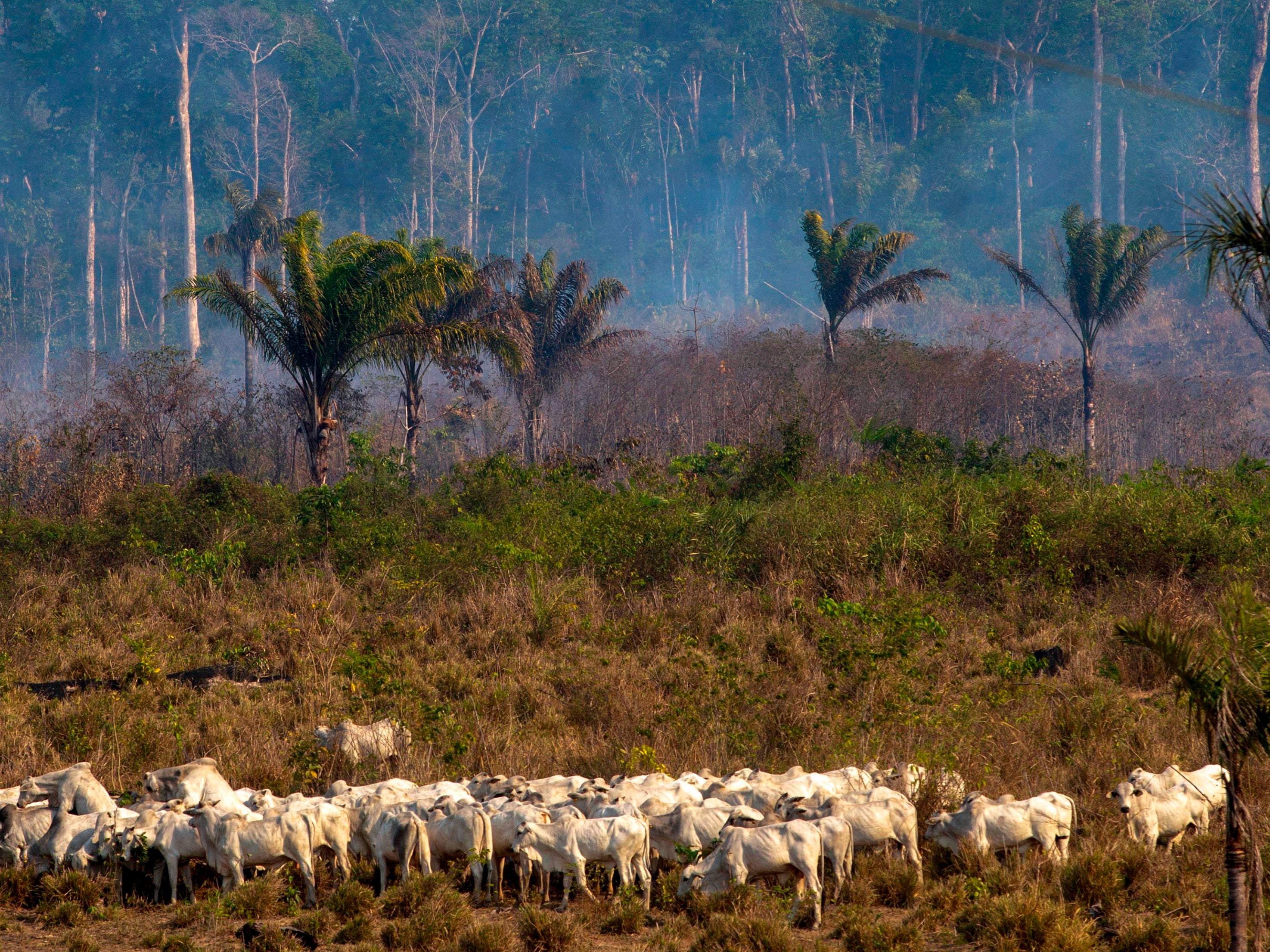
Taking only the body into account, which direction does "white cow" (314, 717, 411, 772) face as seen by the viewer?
to the viewer's left

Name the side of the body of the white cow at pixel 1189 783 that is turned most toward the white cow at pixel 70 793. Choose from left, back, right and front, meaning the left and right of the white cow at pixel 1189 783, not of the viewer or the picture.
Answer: front

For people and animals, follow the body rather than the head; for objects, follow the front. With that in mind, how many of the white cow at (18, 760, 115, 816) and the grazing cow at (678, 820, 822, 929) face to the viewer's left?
2

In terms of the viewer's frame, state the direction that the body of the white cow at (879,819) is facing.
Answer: to the viewer's left

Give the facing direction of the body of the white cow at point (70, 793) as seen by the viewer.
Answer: to the viewer's left

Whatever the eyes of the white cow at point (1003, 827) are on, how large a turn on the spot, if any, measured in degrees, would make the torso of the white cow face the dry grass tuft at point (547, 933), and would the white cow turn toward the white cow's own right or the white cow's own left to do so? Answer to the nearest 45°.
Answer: approximately 45° to the white cow's own left

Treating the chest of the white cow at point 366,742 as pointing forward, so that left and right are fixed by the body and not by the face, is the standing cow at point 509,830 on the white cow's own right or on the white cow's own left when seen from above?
on the white cow's own left

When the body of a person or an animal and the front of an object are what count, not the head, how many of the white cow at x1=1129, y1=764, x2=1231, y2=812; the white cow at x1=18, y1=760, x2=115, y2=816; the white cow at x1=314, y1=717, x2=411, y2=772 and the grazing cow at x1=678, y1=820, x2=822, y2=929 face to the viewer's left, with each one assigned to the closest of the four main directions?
4

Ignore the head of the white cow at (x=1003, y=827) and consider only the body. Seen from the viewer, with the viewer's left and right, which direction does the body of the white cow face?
facing to the left of the viewer

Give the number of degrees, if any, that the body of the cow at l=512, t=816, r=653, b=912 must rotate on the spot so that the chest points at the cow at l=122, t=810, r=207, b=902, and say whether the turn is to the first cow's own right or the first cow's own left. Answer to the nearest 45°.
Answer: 0° — it already faces it

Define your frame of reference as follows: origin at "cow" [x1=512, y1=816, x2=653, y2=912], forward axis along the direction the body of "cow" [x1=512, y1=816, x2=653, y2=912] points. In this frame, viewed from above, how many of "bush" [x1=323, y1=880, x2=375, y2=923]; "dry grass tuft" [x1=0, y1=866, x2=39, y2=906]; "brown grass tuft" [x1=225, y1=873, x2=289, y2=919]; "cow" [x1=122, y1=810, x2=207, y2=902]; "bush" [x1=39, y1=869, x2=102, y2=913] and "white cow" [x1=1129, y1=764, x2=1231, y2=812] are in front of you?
5

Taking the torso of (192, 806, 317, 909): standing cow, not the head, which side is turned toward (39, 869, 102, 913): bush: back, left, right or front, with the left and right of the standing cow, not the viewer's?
front

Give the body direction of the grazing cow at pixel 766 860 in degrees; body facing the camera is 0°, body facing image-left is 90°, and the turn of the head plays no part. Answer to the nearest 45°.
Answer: approximately 90°
